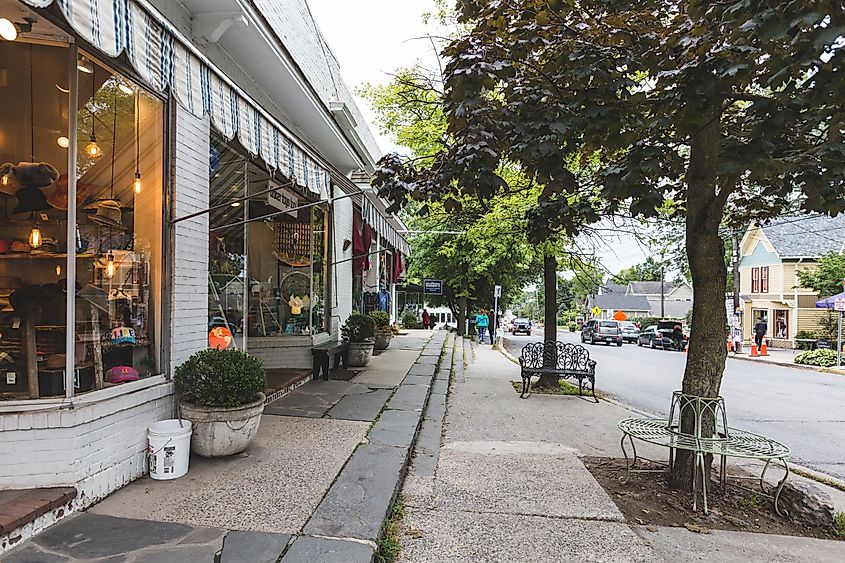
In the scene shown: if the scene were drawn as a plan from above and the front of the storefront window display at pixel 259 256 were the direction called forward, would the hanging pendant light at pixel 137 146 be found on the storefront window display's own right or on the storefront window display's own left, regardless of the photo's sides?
on the storefront window display's own right

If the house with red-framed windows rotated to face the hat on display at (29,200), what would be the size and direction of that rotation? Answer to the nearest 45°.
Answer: approximately 45° to its left

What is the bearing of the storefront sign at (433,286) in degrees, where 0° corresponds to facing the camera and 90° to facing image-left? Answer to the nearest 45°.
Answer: approximately 0°

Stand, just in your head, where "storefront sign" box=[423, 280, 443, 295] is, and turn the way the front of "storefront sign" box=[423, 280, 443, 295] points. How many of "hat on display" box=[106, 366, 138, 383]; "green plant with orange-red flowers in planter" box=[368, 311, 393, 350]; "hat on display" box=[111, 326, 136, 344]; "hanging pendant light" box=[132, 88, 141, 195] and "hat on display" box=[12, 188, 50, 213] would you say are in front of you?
5

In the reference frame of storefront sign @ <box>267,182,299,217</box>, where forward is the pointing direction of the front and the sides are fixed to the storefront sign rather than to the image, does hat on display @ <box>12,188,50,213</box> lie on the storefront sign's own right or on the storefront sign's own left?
on the storefront sign's own right

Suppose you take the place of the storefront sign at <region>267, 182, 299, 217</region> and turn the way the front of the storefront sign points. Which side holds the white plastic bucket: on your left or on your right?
on your right

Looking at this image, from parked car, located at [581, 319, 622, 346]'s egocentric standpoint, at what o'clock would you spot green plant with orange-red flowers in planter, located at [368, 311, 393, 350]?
The green plant with orange-red flowers in planter is roughly at 8 o'clock from the parked car.

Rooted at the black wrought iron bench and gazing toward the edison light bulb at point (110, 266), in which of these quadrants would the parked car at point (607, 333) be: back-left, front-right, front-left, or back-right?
back-right
